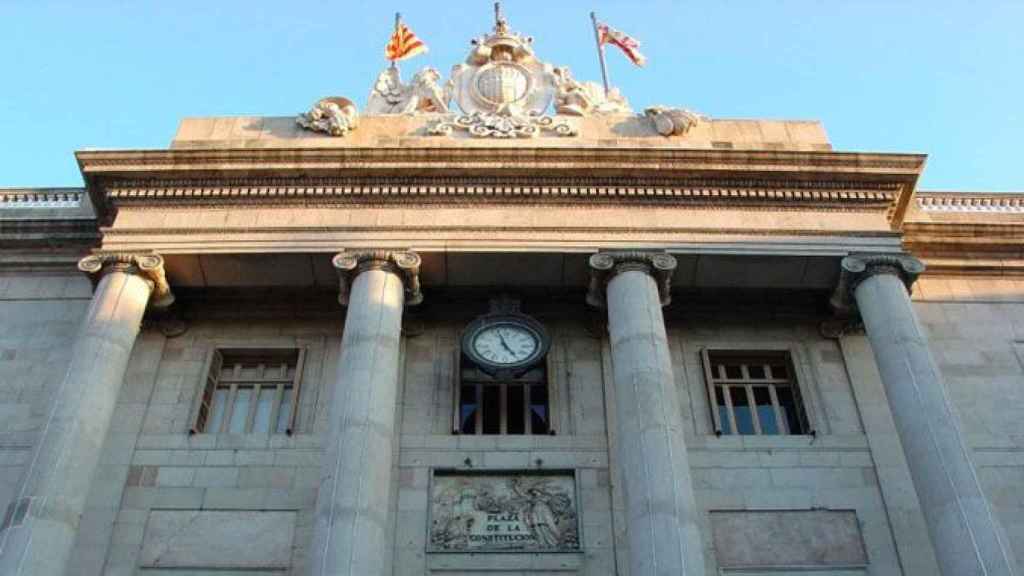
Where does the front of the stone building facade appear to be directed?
toward the camera

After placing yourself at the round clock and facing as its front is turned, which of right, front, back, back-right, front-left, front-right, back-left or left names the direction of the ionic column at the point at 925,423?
left

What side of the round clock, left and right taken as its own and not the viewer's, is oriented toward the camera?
front
